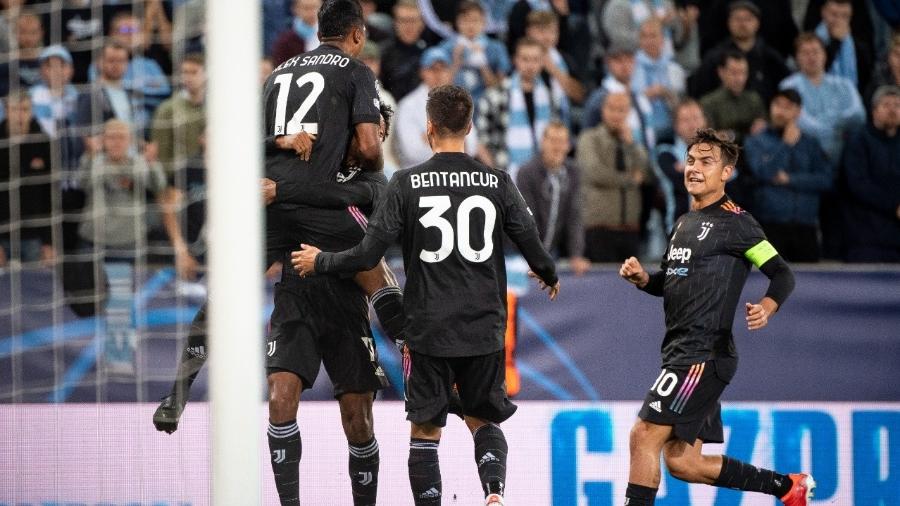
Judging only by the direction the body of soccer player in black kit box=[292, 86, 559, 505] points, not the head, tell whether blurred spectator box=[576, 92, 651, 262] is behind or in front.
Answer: in front

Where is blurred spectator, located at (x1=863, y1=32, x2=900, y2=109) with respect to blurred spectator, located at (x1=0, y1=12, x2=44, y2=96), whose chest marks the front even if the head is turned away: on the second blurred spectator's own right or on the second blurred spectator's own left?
on the second blurred spectator's own left

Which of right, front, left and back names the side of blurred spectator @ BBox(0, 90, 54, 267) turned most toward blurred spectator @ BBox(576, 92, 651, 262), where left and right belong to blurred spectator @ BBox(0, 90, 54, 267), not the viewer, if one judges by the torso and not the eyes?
left

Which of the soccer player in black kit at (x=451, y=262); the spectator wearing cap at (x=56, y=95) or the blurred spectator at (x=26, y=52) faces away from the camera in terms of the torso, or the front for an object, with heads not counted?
the soccer player in black kit

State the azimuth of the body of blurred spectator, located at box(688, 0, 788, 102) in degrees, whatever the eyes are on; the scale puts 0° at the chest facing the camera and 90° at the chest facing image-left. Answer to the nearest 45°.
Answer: approximately 0°

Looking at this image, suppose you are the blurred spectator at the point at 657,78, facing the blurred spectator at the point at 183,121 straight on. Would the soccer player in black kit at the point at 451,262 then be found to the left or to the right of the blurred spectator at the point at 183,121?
left

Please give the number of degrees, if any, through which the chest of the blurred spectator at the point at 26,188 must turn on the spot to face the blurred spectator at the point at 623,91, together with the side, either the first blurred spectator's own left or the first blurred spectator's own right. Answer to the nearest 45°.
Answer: approximately 90° to the first blurred spectator's own left

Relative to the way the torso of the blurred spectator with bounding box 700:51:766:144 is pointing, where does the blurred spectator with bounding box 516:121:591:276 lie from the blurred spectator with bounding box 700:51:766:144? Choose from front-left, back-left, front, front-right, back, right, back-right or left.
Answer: front-right

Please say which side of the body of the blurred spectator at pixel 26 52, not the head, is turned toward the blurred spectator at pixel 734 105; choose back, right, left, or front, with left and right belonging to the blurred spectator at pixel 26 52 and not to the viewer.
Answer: left

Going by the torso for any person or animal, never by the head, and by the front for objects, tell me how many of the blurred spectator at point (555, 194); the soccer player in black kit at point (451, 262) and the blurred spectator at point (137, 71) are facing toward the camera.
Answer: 2

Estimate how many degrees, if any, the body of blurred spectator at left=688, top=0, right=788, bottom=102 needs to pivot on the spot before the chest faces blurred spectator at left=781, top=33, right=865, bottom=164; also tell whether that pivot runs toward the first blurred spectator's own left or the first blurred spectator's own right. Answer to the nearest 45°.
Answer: approximately 90° to the first blurred spectator's own left

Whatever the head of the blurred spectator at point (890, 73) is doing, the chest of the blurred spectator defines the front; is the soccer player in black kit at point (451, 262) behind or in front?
in front

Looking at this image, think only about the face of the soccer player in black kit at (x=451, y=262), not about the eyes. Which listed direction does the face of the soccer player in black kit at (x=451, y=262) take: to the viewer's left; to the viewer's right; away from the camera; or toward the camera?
away from the camera

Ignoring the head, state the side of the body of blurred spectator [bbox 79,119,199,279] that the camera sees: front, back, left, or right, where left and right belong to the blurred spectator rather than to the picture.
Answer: front
